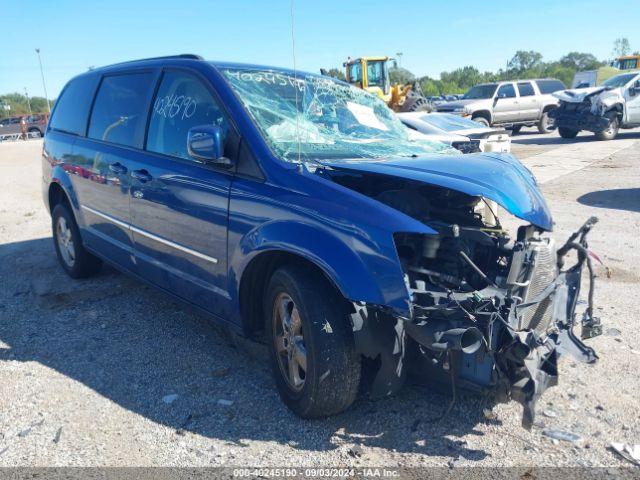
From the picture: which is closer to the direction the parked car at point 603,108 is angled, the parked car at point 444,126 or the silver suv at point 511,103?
the parked car

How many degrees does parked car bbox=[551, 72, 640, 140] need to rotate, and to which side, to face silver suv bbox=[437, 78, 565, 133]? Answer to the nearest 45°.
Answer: approximately 90° to its right

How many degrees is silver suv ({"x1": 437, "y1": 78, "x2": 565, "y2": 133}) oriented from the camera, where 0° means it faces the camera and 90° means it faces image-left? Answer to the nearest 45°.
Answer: approximately 45°

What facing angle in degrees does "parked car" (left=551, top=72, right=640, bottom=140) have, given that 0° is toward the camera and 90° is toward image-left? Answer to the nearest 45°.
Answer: approximately 45°

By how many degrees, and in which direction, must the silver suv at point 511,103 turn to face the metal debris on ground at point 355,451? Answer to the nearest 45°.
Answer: approximately 45° to its left

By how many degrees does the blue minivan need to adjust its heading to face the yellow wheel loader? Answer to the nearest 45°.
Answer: approximately 135° to its left

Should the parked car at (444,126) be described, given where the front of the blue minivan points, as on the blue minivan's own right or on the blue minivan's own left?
on the blue minivan's own left

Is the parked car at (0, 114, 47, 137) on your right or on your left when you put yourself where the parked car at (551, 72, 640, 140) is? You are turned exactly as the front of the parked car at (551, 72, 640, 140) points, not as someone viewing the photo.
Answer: on your right

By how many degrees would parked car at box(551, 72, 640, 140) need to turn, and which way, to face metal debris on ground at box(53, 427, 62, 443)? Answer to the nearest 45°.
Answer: approximately 45° to its left
